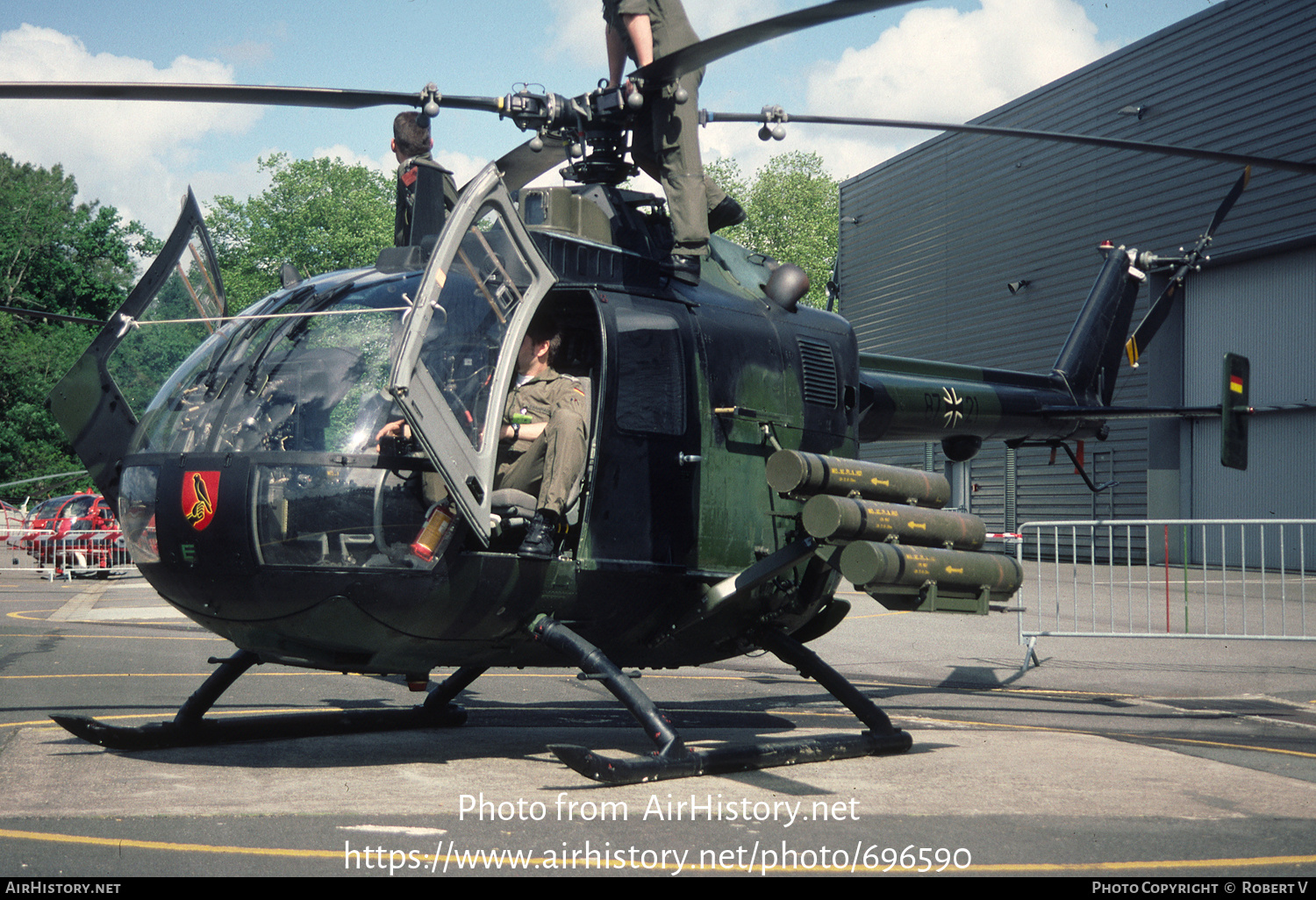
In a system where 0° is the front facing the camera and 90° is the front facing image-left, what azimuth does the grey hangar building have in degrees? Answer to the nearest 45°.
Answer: approximately 45°

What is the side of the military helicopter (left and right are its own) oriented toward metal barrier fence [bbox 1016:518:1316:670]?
back

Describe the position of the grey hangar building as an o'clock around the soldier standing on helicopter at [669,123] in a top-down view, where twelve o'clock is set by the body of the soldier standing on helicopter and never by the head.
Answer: The grey hangar building is roughly at 4 o'clock from the soldier standing on helicopter.

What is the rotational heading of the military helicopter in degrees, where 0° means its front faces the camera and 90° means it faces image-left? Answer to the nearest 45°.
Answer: approximately 45°

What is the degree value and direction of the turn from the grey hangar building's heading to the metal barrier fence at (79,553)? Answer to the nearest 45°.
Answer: approximately 45° to its right

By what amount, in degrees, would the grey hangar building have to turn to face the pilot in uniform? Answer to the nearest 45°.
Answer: approximately 45° to its left

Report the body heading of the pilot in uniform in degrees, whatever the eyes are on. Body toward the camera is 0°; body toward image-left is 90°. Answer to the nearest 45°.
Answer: approximately 45°
